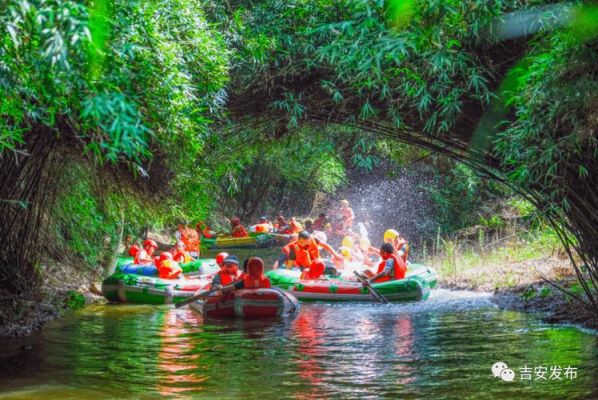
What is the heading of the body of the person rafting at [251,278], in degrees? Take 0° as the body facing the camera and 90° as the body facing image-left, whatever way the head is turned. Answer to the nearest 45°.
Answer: approximately 180°

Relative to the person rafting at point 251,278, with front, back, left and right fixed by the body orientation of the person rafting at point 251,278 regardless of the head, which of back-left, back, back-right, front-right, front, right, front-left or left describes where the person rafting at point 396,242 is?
front-right

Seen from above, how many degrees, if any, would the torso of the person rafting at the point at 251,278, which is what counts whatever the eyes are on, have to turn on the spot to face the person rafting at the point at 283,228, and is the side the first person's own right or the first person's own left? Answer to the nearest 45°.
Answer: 0° — they already face them

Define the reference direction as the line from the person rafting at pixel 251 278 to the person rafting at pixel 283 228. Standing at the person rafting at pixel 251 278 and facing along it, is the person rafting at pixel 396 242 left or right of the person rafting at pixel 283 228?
right

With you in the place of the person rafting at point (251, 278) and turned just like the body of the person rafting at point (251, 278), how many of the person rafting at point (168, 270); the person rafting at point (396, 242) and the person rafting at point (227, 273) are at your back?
0

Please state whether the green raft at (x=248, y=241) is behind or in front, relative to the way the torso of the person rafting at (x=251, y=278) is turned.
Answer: in front

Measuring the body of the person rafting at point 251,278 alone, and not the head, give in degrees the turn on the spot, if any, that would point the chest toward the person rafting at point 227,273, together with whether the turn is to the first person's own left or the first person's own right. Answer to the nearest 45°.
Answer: approximately 45° to the first person's own left
